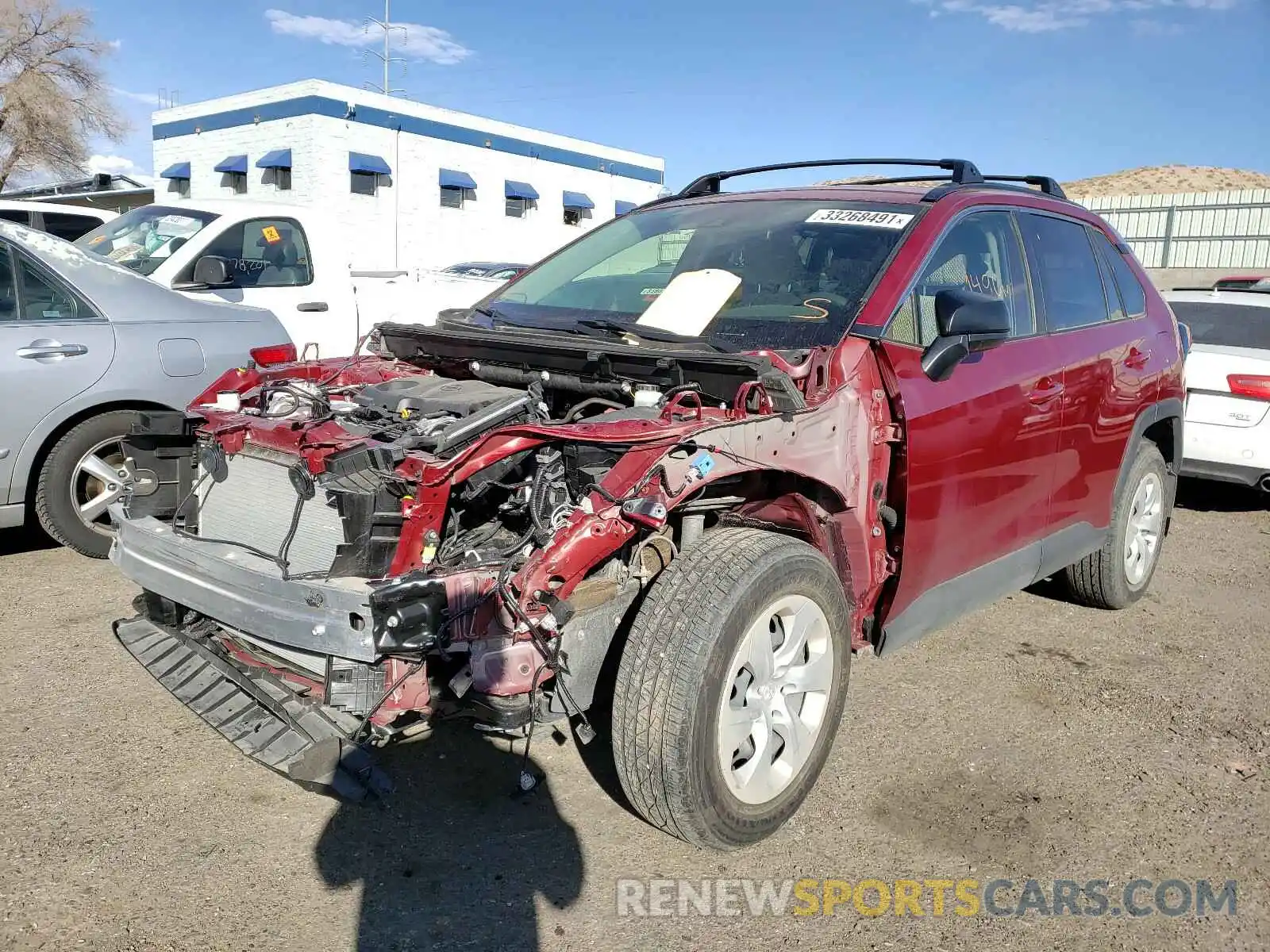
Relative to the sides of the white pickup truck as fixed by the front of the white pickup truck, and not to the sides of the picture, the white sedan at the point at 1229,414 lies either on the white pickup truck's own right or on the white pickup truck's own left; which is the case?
on the white pickup truck's own left

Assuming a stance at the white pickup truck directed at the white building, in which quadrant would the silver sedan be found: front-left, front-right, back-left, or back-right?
back-left

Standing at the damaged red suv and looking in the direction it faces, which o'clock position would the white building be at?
The white building is roughly at 4 o'clock from the damaged red suv.

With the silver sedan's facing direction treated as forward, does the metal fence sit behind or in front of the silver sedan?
behind

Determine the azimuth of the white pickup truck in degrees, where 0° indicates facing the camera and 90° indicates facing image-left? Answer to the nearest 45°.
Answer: approximately 45°

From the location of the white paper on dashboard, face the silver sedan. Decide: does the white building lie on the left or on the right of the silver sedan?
right

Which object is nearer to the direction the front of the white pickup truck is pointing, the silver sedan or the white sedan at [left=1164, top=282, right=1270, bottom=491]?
the silver sedan

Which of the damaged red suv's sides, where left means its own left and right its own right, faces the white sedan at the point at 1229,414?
back

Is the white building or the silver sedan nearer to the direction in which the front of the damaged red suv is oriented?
the silver sedan

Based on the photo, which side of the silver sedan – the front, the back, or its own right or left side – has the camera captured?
left
